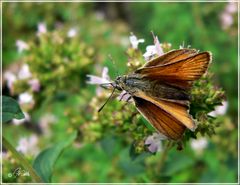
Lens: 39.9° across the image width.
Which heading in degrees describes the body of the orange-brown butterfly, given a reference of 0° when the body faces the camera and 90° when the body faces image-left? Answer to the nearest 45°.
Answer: approximately 90°

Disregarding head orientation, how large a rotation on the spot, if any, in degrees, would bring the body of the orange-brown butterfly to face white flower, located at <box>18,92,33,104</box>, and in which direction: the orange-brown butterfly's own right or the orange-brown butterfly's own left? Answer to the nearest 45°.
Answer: approximately 45° to the orange-brown butterfly's own right

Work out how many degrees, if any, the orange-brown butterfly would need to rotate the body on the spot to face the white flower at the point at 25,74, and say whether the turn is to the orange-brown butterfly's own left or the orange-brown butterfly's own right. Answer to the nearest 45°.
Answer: approximately 45° to the orange-brown butterfly's own right

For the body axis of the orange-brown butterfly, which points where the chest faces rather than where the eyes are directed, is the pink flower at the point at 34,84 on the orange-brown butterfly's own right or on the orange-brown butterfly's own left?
on the orange-brown butterfly's own right

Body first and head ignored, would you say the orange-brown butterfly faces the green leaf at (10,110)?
yes
